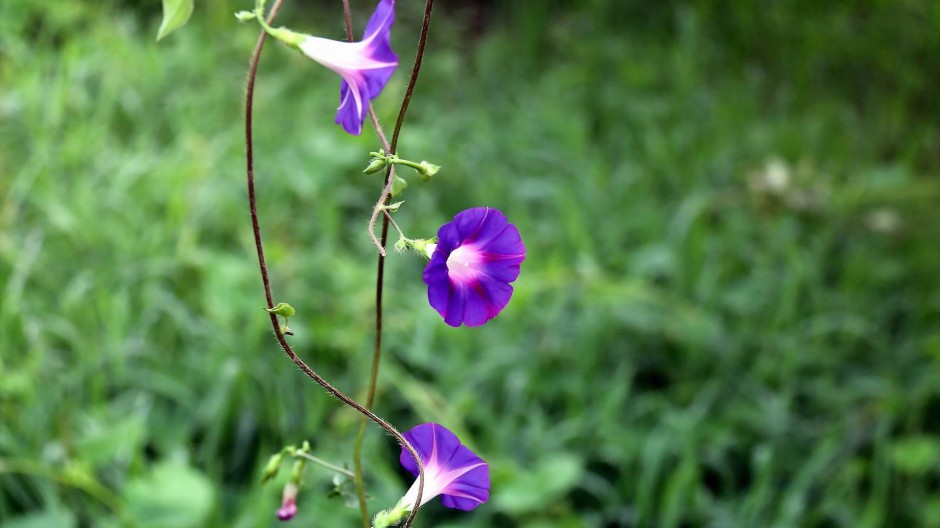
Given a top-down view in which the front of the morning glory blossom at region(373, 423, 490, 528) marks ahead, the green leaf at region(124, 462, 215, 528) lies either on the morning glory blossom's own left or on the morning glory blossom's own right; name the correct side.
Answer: on the morning glory blossom's own left

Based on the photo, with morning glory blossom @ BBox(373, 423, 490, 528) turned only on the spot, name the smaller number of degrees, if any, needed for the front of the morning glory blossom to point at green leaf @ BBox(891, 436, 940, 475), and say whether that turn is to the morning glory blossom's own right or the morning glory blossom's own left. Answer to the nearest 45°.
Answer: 0° — it already faces it

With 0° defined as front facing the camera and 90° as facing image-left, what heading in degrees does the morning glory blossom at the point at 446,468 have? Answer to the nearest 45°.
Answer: approximately 225°
